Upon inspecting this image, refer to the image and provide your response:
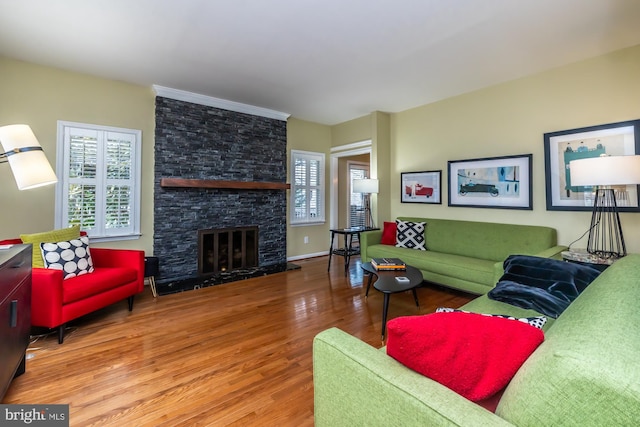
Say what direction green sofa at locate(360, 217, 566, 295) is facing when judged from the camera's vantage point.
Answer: facing the viewer and to the left of the viewer

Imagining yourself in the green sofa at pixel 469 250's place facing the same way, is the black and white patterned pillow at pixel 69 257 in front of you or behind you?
in front

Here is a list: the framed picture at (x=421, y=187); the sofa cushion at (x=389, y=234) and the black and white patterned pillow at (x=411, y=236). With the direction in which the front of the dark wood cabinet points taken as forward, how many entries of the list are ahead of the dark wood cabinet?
3

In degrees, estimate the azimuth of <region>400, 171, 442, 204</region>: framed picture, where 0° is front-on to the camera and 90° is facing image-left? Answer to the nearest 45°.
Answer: approximately 45°

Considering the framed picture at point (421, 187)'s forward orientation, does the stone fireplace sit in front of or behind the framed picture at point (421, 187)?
in front

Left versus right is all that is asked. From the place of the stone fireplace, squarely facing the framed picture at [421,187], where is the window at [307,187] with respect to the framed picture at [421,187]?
left

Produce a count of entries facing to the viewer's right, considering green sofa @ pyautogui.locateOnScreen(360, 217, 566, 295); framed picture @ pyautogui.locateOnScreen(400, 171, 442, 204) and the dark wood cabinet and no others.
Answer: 1

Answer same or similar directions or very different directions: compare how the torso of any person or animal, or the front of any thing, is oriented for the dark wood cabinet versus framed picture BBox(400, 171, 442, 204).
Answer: very different directions

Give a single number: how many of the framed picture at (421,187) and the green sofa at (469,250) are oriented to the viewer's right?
0

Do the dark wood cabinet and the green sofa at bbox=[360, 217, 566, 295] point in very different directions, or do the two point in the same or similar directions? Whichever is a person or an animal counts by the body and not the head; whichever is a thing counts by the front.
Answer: very different directions

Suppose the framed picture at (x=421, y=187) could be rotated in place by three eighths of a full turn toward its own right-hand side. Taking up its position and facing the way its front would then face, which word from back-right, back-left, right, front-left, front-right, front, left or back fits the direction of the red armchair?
back-left

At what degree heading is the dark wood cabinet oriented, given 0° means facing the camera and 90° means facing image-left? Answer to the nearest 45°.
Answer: approximately 270°

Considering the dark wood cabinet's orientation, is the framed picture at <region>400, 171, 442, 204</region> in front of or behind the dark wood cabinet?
in front

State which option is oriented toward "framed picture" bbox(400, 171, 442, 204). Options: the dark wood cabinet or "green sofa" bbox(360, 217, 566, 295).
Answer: the dark wood cabinet

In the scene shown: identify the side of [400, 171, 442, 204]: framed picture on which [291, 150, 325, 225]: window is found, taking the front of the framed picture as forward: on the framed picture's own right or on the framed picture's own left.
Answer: on the framed picture's own right
